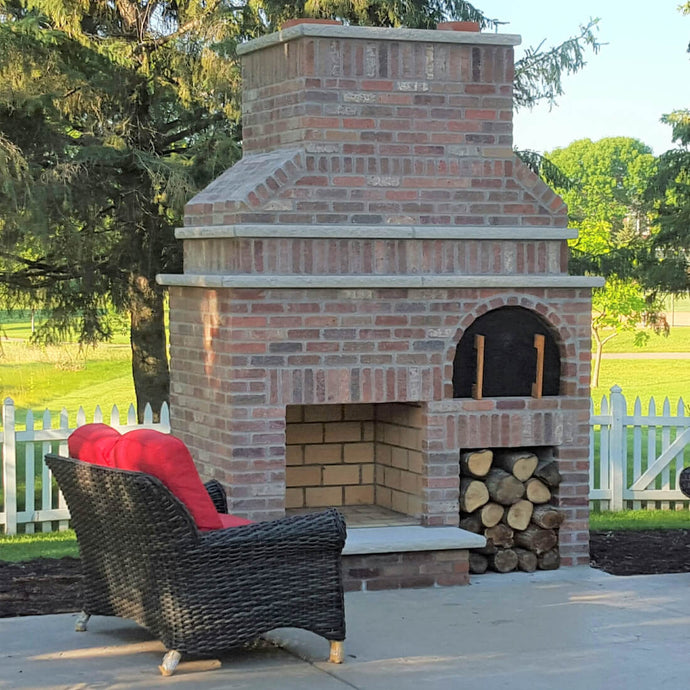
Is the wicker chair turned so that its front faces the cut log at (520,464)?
yes

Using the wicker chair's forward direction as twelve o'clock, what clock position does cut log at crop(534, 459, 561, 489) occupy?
The cut log is roughly at 12 o'clock from the wicker chair.

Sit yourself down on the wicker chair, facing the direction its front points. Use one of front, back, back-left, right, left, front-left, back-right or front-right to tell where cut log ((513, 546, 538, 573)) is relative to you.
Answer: front

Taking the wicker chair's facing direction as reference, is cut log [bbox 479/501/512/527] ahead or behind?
ahead

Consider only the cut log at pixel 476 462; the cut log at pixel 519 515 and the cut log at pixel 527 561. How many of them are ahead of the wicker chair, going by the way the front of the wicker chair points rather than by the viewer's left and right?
3

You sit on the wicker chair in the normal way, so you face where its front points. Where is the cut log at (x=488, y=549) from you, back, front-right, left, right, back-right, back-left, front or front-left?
front

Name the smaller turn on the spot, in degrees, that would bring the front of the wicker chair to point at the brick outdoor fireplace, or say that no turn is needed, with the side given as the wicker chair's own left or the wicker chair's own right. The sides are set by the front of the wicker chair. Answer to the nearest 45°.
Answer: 0° — it already faces it

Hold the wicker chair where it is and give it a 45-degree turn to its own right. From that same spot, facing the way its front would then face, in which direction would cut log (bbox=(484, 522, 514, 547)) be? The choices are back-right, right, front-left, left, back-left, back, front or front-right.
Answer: front-left

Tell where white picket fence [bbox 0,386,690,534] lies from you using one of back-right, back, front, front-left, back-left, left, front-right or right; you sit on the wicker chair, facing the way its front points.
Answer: front

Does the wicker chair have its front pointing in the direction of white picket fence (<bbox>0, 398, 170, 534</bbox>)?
no

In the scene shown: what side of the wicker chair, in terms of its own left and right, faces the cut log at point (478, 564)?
front

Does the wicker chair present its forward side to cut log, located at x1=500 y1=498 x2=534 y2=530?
yes

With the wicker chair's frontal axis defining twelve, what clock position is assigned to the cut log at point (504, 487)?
The cut log is roughly at 12 o'clock from the wicker chair.

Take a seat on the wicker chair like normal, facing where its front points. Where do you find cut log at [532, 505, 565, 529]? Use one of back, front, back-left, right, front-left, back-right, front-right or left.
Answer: front

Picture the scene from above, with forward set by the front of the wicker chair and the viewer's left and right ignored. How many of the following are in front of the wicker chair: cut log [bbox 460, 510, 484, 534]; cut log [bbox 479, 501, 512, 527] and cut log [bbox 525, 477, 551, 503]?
3

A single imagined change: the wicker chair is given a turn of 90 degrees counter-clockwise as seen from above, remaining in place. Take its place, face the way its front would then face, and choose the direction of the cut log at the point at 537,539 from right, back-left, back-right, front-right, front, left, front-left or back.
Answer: right

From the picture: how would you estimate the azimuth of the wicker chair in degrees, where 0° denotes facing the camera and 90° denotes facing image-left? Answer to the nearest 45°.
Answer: approximately 225°
